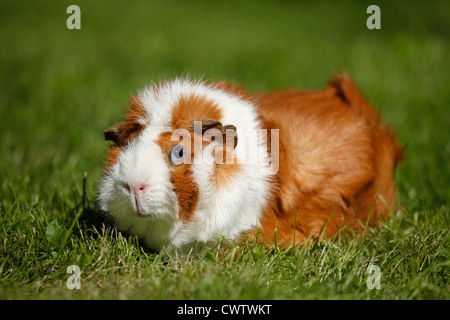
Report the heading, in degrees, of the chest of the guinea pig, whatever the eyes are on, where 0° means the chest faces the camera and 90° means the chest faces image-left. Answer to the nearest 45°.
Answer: approximately 45°
